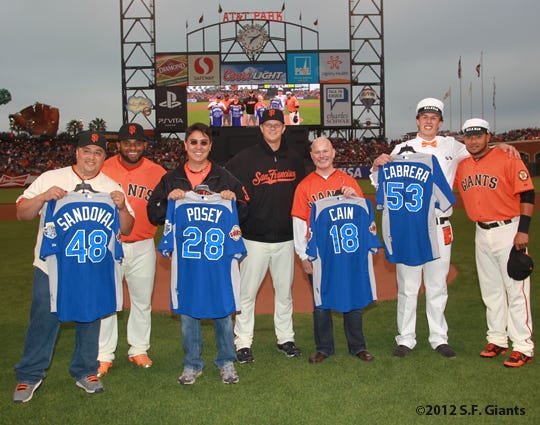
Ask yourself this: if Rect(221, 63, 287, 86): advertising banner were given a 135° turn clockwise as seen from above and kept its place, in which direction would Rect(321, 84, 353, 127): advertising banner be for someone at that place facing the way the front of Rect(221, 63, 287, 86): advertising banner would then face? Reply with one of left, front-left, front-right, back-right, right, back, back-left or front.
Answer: back-right

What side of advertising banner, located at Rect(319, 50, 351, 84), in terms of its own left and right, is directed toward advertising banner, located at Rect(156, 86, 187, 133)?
right

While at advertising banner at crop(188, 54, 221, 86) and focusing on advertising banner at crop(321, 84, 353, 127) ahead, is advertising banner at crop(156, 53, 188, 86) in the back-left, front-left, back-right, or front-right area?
back-left

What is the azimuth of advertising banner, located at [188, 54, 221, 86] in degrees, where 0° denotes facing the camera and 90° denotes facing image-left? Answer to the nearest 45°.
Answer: approximately 0°

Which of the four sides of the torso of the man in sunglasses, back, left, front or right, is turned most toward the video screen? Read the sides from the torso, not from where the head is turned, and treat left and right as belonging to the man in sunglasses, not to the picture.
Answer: back

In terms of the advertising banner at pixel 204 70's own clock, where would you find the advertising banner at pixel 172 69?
the advertising banner at pixel 172 69 is roughly at 4 o'clock from the advertising banner at pixel 204 70.

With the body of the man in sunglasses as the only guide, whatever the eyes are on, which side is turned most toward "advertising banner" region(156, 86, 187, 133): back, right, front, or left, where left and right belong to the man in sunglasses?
back

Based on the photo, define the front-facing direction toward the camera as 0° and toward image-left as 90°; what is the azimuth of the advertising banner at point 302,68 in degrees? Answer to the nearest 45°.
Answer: approximately 0°

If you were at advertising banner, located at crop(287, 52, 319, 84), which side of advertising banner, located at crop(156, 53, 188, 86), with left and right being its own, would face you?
left

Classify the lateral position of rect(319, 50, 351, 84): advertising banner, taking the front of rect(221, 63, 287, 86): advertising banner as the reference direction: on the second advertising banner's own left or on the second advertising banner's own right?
on the second advertising banner's own left
